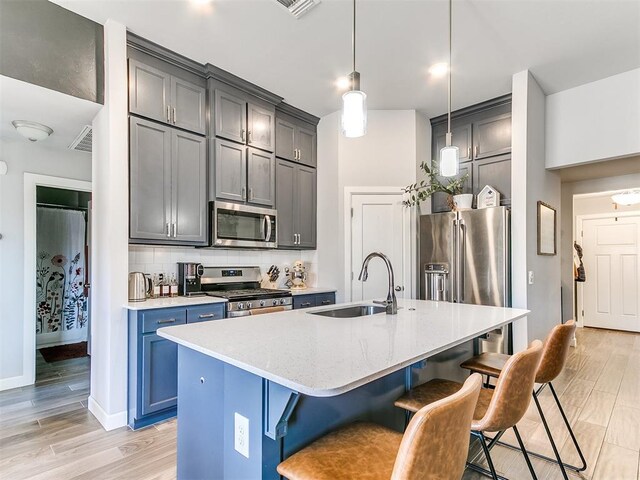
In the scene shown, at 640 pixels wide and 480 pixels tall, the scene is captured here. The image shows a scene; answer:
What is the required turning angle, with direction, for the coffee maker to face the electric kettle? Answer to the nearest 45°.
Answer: approximately 90° to its right

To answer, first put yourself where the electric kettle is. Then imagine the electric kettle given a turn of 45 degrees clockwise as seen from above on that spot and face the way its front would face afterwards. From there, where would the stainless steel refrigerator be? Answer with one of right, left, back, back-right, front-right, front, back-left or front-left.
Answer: back-right

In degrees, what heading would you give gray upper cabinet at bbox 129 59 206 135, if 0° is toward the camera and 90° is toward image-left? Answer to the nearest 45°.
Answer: approximately 315°

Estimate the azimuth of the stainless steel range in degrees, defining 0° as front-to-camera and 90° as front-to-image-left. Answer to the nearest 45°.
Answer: approximately 315°
